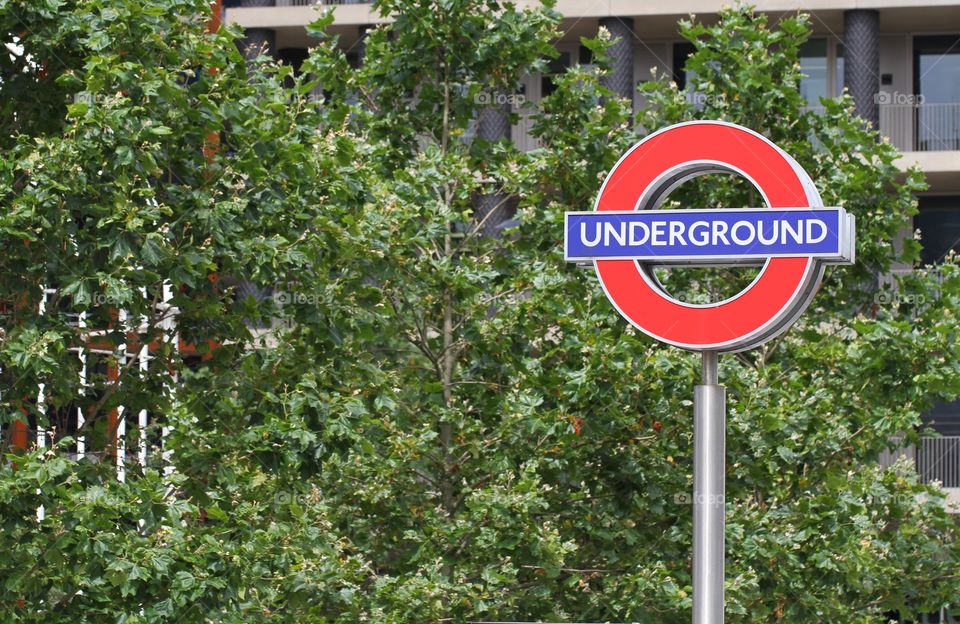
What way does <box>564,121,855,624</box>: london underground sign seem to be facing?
toward the camera
